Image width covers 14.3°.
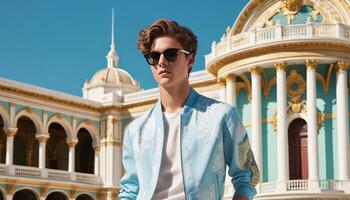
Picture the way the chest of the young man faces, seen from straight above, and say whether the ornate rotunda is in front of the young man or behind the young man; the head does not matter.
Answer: behind

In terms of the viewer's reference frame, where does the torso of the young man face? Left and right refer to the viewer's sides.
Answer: facing the viewer and to the left of the viewer
